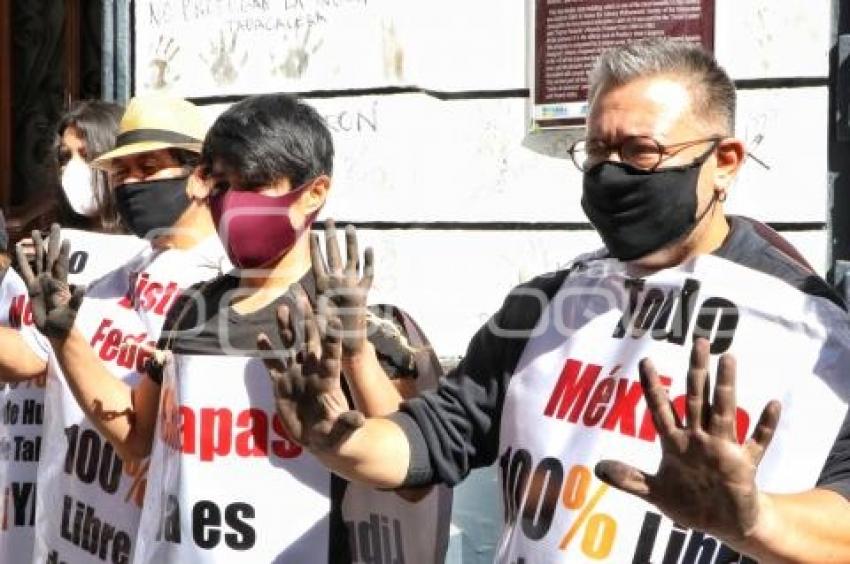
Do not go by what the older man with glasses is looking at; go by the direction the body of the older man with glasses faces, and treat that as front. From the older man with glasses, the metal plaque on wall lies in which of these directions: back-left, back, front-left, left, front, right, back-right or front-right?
back-right

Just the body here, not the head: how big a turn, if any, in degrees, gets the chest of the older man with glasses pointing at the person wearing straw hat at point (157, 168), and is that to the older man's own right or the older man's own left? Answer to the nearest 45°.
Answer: approximately 90° to the older man's own right

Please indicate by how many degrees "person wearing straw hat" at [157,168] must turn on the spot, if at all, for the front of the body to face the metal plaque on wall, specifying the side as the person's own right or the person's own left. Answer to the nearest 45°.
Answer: approximately 180°

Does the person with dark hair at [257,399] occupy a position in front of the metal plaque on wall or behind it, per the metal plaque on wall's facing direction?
in front

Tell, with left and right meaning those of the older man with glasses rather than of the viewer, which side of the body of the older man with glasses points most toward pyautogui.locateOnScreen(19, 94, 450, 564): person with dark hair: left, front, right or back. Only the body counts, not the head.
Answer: right

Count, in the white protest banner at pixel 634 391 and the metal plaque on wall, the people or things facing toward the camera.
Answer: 2

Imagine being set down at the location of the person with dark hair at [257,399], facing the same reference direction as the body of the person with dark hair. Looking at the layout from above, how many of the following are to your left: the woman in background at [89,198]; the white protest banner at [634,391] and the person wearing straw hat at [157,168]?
1

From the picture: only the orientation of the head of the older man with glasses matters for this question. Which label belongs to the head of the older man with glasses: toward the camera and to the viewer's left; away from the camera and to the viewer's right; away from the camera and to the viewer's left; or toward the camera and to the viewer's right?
toward the camera and to the viewer's left

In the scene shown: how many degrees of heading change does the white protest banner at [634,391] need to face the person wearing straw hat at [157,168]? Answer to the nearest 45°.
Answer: approximately 135° to its right

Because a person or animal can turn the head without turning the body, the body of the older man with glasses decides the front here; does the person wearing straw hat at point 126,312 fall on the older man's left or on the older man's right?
on the older man's right

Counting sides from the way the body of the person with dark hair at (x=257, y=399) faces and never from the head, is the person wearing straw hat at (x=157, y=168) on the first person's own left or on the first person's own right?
on the first person's own right

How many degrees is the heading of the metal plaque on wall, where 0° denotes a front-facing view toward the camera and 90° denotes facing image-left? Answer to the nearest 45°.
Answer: approximately 0°

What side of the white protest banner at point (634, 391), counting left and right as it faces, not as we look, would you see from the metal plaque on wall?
back

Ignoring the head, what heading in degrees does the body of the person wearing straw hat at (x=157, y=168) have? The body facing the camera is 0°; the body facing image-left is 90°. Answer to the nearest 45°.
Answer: approximately 45°

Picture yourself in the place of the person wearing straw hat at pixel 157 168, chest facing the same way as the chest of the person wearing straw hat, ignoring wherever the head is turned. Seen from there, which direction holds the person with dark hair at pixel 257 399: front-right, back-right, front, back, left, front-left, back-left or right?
front-left
